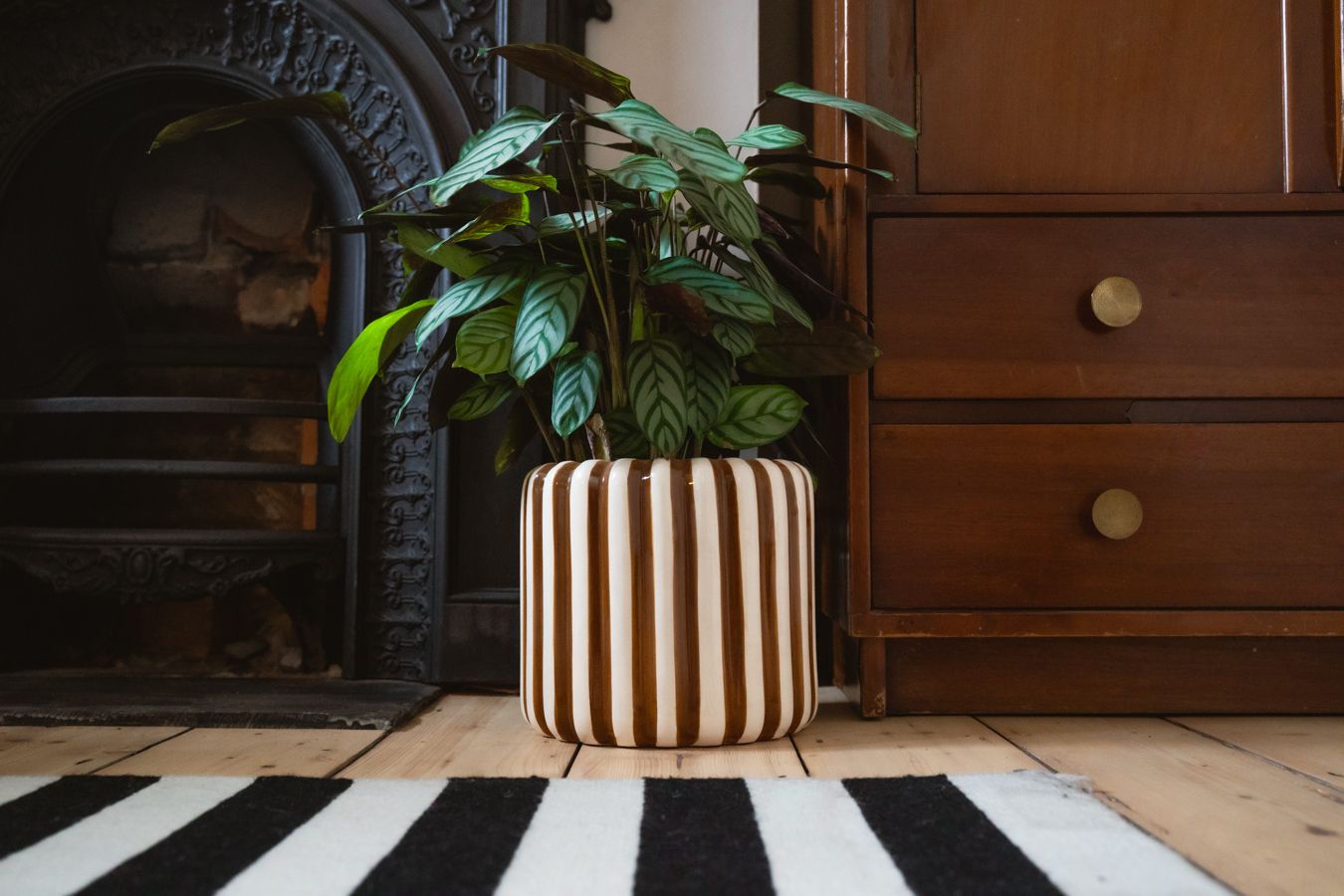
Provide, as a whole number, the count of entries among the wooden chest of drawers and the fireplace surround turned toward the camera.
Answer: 2

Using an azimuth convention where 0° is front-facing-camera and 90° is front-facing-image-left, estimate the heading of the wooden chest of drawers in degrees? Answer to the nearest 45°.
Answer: approximately 0°

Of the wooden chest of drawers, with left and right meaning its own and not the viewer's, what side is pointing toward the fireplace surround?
right

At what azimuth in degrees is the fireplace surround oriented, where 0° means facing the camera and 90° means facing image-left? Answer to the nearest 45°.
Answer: approximately 0°

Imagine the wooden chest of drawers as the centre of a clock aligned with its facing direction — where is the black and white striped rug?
The black and white striped rug is roughly at 1 o'clock from the wooden chest of drawers.
